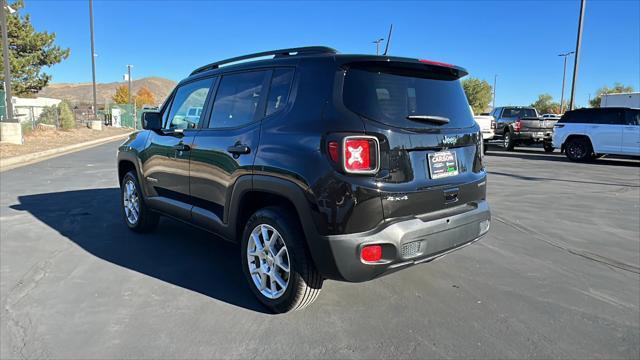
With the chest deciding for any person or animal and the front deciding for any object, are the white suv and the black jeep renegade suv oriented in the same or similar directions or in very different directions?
very different directions

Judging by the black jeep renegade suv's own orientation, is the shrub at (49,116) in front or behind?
in front

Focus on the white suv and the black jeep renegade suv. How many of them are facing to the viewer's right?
1

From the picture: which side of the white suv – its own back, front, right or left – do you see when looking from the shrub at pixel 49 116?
back

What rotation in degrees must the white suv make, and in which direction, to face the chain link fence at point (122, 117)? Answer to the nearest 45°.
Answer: approximately 180°

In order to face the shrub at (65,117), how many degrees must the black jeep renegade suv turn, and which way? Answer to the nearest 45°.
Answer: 0° — it already faces it

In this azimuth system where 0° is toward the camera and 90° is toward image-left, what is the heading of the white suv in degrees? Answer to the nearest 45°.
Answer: approximately 270°

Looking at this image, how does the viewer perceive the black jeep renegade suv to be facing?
facing away from the viewer and to the left of the viewer

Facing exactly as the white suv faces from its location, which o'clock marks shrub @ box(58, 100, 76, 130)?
The shrub is roughly at 6 o'clock from the white suv.

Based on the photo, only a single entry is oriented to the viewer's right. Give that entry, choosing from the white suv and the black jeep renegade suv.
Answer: the white suv

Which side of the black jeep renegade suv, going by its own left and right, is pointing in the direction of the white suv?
right

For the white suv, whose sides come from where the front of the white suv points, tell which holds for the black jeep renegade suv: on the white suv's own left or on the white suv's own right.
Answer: on the white suv's own right

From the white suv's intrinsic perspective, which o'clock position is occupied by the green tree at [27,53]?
The green tree is roughly at 6 o'clock from the white suv.

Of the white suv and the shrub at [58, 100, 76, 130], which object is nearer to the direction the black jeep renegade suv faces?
the shrub
